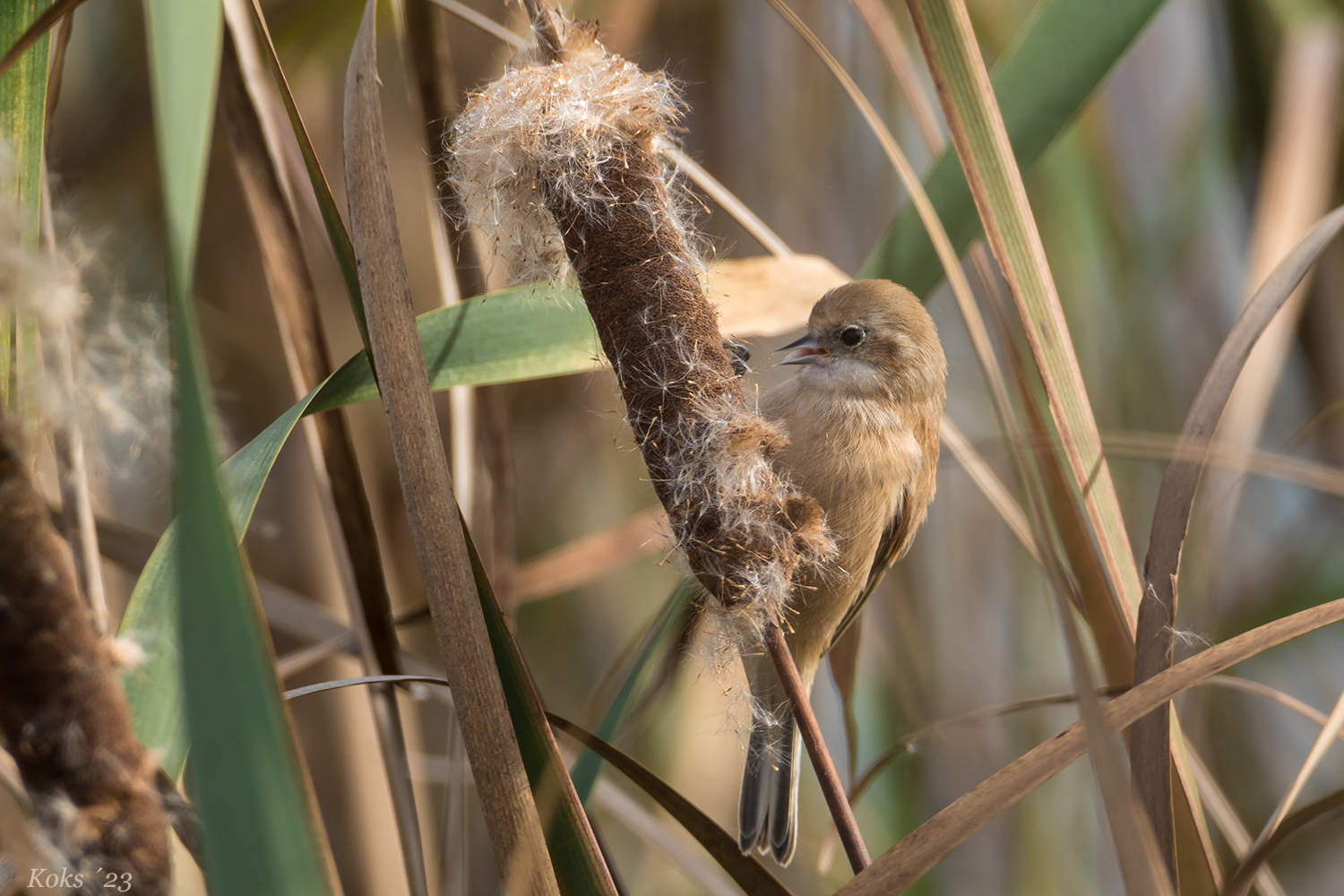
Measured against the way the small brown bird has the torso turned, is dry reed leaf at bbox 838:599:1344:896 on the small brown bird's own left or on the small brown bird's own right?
on the small brown bird's own left

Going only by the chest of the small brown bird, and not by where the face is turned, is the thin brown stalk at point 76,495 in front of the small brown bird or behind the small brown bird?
in front

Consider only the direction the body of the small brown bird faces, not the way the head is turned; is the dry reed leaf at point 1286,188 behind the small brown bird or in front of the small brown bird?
behind

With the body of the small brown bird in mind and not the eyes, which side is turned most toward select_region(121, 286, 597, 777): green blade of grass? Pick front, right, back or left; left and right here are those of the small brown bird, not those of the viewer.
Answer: front

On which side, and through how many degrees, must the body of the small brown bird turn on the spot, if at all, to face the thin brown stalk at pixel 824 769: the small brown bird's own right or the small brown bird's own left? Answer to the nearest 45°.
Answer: approximately 45° to the small brown bird's own left

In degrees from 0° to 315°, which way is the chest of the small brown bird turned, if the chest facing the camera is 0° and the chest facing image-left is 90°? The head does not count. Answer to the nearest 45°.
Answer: approximately 45°
